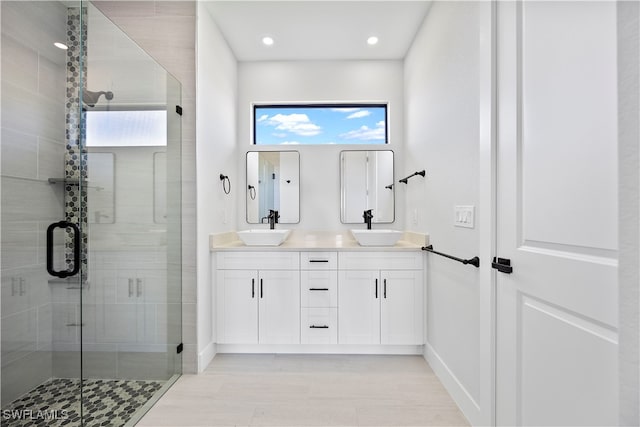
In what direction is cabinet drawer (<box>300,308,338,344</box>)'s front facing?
toward the camera

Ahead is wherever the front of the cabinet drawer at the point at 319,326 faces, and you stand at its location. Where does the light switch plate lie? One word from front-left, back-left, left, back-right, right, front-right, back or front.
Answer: front-left

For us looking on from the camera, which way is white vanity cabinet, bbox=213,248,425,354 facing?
facing the viewer

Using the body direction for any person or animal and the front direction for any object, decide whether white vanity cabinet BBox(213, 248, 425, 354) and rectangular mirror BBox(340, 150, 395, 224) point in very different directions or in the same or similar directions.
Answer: same or similar directions

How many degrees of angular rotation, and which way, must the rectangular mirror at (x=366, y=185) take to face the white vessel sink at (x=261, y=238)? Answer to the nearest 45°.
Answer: approximately 45° to its right

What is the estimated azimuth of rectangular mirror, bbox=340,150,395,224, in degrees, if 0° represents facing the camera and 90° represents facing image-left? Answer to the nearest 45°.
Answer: approximately 0°

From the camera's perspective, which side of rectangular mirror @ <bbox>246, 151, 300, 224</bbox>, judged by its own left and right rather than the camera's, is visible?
front

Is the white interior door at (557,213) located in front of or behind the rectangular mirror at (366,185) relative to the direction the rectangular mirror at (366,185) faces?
in front

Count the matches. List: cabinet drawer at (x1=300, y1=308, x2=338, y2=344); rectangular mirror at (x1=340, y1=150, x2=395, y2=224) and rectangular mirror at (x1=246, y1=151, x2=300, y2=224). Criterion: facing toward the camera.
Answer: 3

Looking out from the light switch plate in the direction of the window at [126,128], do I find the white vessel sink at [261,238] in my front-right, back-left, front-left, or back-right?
front-right

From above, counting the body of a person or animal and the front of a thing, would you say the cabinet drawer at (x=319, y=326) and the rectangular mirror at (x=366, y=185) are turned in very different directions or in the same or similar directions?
same or similar directions

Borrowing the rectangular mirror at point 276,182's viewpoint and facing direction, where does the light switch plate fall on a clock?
The light switch plate is roughly at 11 o'clock from the rectangular mirror.

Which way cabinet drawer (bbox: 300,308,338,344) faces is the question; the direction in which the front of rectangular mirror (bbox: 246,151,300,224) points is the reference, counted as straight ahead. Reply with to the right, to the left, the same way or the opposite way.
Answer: the same way
